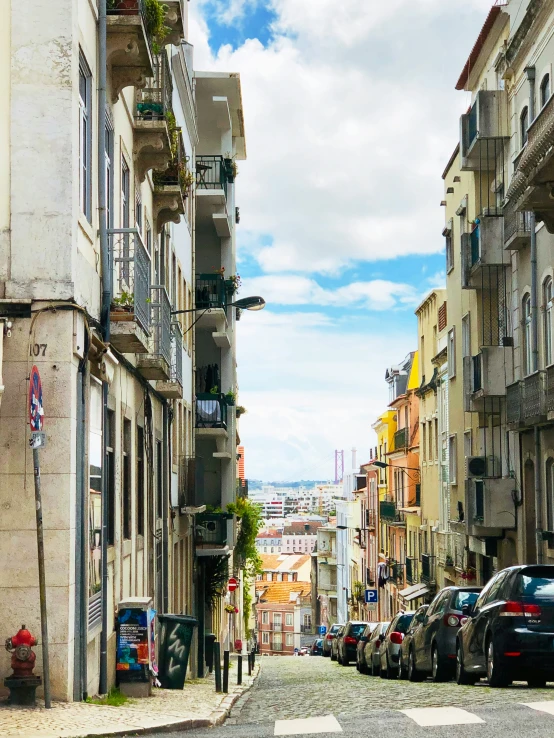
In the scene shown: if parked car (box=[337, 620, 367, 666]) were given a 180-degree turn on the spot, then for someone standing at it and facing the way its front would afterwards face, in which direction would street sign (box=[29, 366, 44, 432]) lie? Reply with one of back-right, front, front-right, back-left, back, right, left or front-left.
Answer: front

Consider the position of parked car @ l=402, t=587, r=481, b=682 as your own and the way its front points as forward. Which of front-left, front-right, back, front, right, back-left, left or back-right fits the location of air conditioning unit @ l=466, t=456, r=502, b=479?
front-right

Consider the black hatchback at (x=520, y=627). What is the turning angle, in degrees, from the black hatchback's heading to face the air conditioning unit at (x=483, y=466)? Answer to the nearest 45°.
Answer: approximately 45° to its right

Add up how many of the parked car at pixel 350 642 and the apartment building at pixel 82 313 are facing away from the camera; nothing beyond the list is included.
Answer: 1

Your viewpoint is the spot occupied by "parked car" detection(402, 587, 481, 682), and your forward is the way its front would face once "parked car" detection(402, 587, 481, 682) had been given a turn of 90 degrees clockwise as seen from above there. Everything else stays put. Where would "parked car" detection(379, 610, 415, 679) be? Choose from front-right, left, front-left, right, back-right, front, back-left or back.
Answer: front-left

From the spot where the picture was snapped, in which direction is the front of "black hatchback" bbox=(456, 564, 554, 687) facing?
facing away from the viewer and to the left of the viewer

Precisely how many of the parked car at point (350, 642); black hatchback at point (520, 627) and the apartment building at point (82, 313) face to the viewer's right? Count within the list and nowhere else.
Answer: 1

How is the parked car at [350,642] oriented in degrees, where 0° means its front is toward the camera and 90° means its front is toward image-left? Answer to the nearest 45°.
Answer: approximately 180°

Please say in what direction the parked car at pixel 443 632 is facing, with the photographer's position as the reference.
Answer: facing away from the viewer and to the left of the viewer

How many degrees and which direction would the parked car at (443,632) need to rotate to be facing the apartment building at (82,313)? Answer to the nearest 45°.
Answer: approximately 90° to its left

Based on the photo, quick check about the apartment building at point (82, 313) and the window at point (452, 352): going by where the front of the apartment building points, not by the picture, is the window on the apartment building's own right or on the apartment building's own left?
on the apartment building's own left

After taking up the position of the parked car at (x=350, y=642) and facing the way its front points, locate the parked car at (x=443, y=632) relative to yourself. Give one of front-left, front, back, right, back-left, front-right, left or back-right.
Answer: back

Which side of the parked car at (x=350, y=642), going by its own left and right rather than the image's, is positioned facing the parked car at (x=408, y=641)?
back

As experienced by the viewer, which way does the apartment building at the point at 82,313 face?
facing to the right of the viewer

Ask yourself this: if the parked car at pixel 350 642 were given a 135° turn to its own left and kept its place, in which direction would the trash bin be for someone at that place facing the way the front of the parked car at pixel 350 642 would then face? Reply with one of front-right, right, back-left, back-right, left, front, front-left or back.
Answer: front-left

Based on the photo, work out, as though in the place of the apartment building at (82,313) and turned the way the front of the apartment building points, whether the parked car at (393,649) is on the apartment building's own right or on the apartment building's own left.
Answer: on the apartment building's own left
